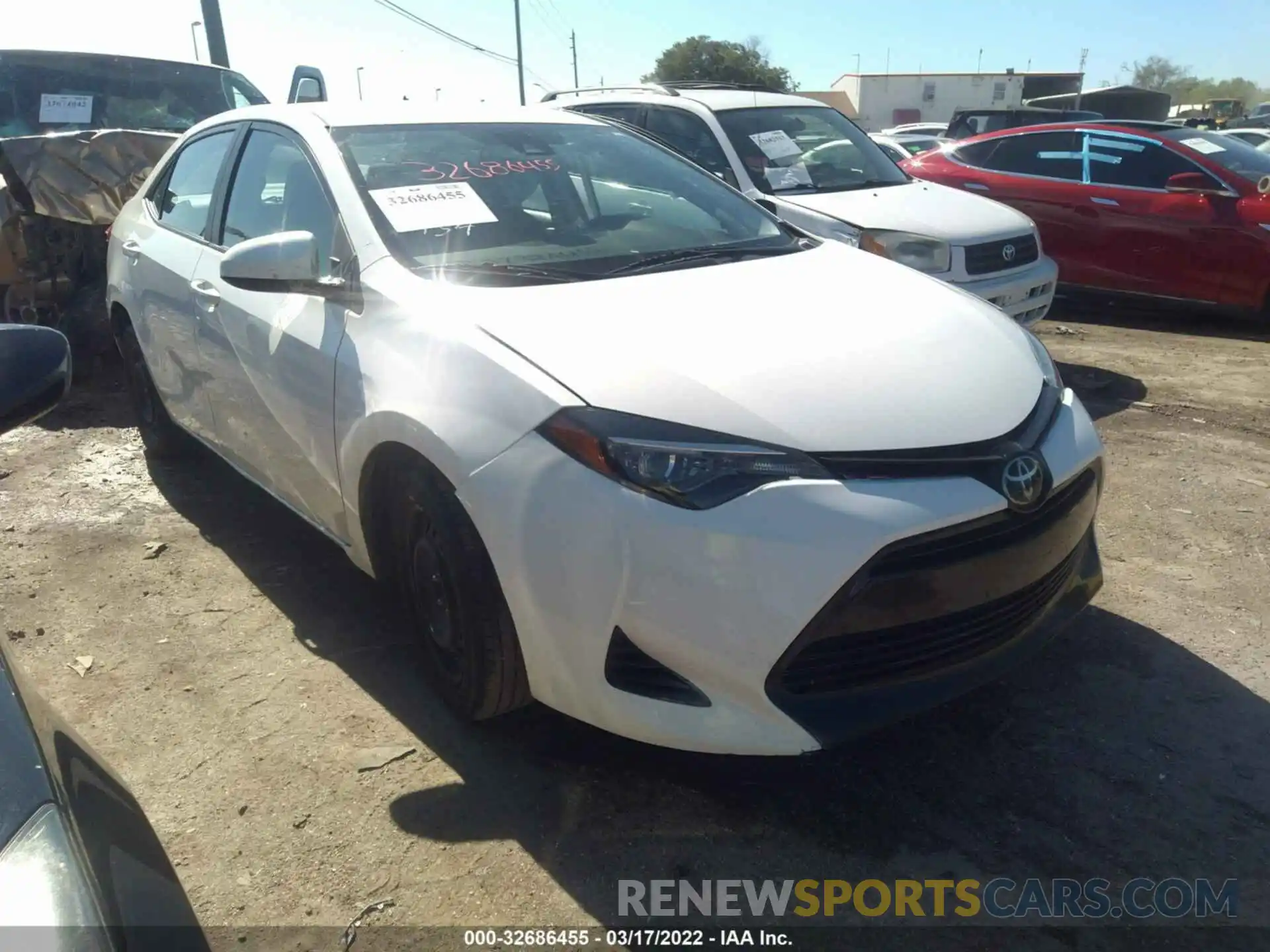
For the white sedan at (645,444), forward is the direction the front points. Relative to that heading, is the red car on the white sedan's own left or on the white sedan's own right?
on the white sedan's own left

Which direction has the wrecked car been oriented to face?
toward the camera

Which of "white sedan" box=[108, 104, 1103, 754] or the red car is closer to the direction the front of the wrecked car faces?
the white sedan

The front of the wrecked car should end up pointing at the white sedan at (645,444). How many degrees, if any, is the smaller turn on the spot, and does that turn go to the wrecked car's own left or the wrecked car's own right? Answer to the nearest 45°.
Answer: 0° — it already faces it

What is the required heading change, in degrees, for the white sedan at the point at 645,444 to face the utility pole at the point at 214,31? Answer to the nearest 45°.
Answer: approximately 135° to its left

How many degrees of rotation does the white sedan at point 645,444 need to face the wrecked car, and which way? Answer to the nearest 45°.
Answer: approximately 180°

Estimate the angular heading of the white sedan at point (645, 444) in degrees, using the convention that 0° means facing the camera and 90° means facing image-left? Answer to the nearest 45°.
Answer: approximately 315°

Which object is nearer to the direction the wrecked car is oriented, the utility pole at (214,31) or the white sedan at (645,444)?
the white sedan

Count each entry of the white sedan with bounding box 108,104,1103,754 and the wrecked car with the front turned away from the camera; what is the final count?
0

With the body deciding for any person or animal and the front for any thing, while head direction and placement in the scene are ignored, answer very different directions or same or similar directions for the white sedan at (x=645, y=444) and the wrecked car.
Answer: same or similar directions

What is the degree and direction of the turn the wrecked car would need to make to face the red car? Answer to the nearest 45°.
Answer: approximately 90° to its left

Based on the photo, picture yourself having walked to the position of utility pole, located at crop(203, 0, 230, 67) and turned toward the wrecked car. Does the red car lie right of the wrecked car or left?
left
